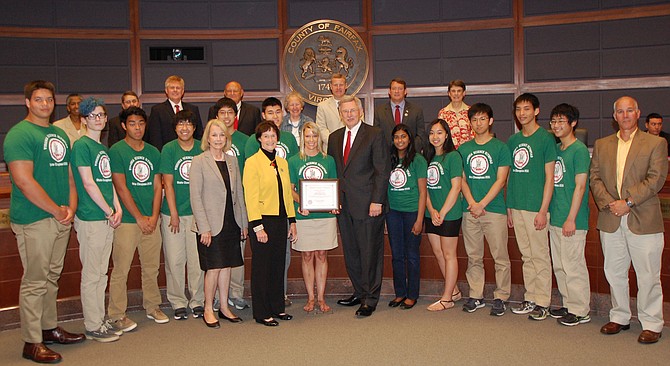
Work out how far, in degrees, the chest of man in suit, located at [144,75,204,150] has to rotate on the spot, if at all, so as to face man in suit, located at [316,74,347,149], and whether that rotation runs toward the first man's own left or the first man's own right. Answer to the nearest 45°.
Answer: approximately 90° to the first man's own left

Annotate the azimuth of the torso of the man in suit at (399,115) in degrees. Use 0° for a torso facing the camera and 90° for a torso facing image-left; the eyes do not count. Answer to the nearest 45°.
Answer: approximately 0°

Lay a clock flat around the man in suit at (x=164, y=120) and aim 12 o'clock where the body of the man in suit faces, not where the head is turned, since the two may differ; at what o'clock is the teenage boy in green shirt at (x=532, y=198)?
The teenage boy in green shirt is roughly at 10 o'clock from the man in suit.

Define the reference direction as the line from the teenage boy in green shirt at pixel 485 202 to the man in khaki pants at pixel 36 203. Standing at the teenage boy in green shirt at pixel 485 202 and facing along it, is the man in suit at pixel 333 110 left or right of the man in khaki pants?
right

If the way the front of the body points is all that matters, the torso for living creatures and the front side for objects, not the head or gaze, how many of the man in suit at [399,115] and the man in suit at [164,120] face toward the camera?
2

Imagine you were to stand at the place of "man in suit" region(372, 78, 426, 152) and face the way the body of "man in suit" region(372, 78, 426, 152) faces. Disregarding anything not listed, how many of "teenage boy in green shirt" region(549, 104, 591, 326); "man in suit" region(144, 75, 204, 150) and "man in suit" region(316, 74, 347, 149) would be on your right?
2

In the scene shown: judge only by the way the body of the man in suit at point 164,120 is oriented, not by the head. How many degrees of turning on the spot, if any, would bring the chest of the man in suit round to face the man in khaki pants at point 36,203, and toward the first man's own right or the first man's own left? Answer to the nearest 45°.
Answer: approximately 45° to the first man's own right
